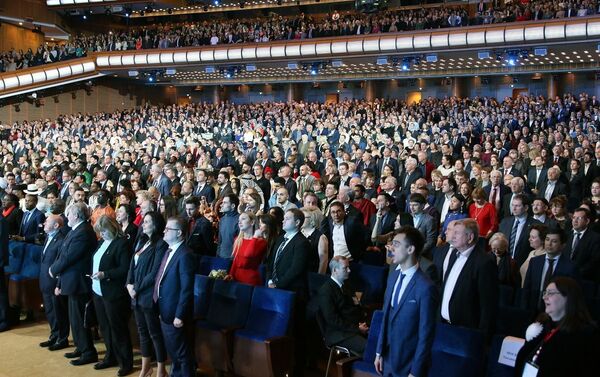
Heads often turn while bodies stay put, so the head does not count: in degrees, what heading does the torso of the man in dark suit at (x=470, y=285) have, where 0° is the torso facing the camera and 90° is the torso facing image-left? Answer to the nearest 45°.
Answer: approximately 45°

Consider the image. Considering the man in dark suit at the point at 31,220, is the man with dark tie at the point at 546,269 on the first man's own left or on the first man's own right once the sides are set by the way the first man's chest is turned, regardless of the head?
on the first man's own left

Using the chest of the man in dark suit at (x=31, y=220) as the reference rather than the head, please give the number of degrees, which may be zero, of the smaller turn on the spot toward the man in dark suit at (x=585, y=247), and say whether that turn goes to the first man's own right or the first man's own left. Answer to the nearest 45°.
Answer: approximately 90° to the first man's own left

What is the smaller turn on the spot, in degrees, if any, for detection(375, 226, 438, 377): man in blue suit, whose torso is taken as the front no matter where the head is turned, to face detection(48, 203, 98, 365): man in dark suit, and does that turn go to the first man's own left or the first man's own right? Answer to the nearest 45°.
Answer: approximately 90° to the first man's own right

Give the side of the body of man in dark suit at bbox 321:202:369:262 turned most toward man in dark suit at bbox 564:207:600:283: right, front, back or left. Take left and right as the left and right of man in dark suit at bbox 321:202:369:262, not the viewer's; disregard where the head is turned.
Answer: left

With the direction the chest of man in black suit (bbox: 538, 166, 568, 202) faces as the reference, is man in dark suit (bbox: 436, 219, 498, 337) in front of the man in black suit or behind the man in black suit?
in front

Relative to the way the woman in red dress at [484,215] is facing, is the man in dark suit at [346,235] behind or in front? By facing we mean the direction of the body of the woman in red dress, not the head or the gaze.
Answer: in front

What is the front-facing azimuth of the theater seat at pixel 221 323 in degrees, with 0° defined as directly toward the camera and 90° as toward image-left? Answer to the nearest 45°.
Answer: approximately 45°
